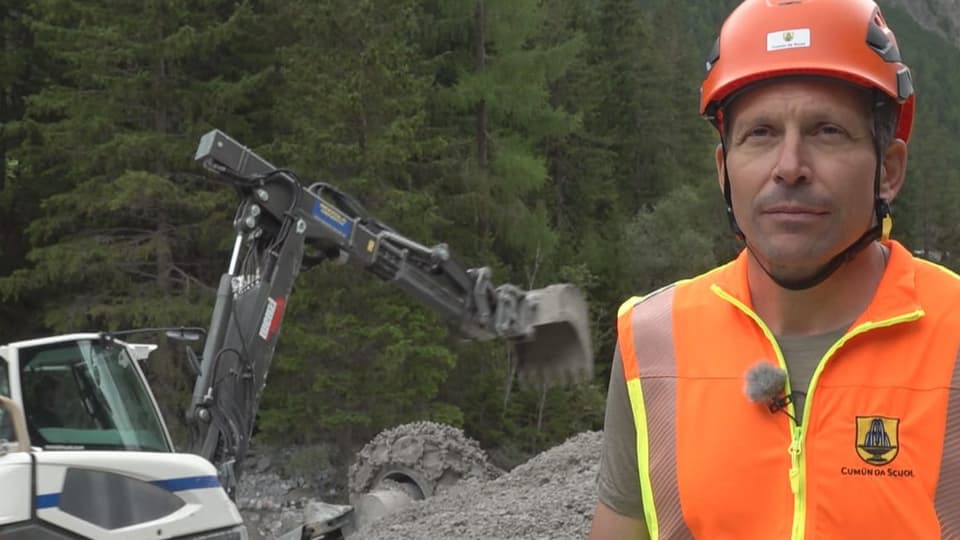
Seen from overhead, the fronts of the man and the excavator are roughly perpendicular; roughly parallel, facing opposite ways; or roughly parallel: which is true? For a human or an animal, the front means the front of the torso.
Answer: roughly perpendicular

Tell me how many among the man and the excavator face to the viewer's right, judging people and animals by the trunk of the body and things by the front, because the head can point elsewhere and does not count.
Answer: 1

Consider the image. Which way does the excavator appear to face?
to the viewer's right

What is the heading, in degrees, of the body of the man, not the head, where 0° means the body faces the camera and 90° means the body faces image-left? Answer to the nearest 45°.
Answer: approximately 0°

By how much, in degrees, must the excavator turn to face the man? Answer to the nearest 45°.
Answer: approximately 90° to its right

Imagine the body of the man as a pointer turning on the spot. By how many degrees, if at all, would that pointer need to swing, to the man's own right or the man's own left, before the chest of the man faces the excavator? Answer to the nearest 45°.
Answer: approximately 135° to the man's own right
